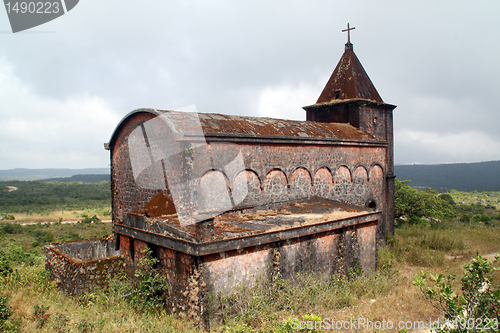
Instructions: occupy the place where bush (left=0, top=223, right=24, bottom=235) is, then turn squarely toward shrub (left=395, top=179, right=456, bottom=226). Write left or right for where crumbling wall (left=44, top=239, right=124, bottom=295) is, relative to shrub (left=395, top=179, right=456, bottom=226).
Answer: right

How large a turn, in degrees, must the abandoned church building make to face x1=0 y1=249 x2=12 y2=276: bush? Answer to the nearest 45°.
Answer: approximately 135° to its left

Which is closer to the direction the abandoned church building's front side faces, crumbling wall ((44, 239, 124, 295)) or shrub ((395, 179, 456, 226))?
the shrub

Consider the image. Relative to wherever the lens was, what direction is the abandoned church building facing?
facing away from the viewer and to the right of the viewer

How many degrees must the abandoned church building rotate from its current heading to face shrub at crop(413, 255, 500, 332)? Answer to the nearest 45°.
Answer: approximately 90° to its right

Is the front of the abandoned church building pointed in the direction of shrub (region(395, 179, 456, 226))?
yes
